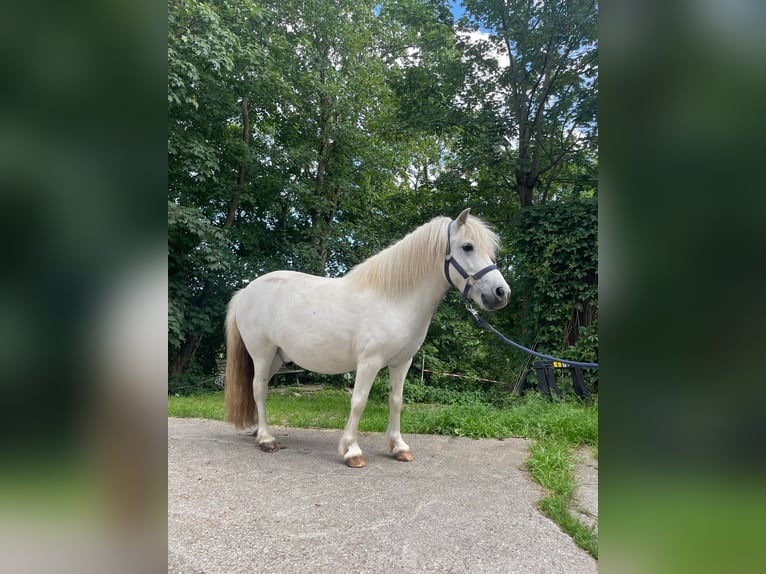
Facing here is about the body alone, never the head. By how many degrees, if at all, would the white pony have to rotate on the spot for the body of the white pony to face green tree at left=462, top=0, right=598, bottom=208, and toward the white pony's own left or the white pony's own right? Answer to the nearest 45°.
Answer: approximately 90° to the white pony's own left
